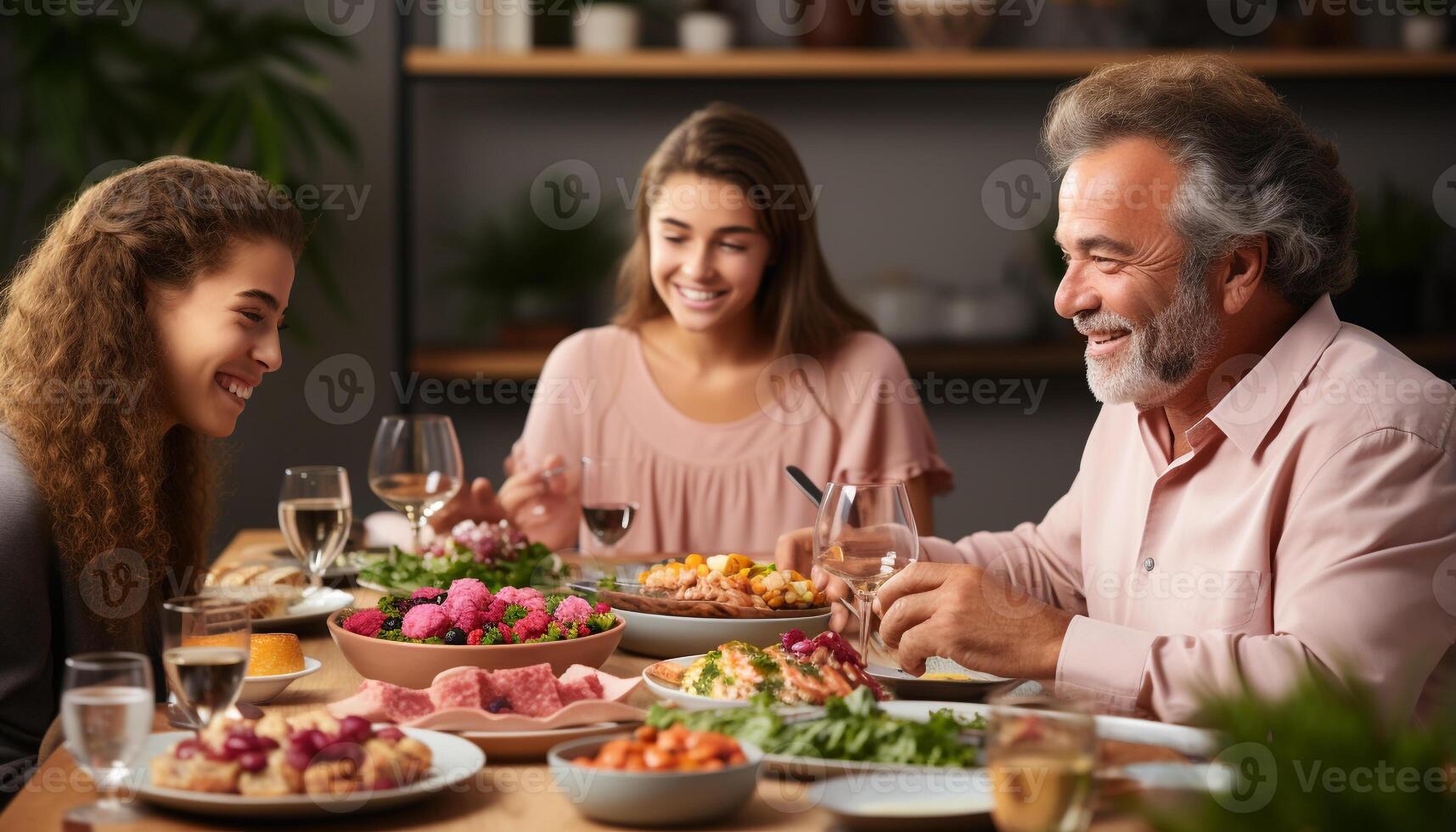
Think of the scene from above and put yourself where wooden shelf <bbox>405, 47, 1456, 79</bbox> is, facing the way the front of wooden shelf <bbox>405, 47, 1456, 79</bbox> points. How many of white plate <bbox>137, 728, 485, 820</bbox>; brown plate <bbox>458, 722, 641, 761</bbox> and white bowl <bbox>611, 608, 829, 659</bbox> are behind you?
0

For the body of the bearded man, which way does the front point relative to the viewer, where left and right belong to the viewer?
facing the viewer and to the left of the viewer

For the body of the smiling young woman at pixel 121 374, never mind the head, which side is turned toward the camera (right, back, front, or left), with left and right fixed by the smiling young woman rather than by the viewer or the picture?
right

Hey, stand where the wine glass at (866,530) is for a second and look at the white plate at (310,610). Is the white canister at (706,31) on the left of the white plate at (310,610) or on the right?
right

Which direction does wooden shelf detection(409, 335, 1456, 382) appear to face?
toward the camera

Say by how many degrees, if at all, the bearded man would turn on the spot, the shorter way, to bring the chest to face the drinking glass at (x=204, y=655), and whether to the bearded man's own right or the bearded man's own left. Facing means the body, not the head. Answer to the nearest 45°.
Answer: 0° — they already face it

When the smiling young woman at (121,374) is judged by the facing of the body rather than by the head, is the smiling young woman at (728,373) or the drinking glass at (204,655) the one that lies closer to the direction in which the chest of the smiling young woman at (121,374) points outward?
the smiling young woman

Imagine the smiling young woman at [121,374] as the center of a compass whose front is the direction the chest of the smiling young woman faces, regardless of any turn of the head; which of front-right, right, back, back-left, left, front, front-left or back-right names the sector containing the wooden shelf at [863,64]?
front-left

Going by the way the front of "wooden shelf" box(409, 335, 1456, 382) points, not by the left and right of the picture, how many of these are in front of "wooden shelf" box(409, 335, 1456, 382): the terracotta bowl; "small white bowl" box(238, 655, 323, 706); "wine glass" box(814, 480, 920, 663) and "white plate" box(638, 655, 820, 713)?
4

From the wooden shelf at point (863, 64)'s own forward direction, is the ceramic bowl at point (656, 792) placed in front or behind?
in front

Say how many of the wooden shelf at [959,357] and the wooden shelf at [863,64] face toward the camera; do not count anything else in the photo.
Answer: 2

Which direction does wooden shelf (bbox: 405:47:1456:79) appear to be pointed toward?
toward the camera

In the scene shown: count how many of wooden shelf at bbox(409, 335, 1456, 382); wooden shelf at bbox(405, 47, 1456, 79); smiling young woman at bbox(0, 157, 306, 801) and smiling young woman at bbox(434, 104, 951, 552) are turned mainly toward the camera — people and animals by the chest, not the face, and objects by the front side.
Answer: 3

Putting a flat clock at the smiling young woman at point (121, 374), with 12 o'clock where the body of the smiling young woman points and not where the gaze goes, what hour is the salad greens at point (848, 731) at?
The salad greens is roughly at 2 o'clock from the smiling young woman.

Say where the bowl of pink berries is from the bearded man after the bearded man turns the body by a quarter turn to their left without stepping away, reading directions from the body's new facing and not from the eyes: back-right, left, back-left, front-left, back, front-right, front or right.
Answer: right

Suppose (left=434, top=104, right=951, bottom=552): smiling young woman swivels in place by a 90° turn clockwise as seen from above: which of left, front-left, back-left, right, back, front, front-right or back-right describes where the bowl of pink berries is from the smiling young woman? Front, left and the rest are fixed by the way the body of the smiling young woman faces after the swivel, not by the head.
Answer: left

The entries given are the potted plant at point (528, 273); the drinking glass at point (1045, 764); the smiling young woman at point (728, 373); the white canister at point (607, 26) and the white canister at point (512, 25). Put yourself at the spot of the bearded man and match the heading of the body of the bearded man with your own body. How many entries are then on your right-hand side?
4

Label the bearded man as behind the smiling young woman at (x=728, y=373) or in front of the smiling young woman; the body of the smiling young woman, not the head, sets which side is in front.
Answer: in front

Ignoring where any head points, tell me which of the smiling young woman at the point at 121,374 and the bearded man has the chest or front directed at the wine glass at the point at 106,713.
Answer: the bearded man

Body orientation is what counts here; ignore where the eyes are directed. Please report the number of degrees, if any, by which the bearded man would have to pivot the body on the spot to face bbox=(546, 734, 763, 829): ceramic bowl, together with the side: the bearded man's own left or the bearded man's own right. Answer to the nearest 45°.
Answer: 0° — they already face it

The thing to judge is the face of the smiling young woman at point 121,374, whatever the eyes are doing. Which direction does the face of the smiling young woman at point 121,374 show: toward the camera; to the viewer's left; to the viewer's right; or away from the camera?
to the viewer's right
